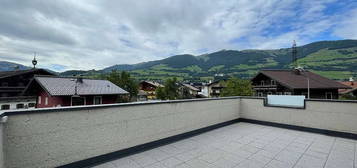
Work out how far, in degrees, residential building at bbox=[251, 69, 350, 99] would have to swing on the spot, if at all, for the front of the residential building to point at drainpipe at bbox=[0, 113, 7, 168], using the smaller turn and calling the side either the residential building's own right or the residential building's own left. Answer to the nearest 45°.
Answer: approximately 45° to the residential building's own left

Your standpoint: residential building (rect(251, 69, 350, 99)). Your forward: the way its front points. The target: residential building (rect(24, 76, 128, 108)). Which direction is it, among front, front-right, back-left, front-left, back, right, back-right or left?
front

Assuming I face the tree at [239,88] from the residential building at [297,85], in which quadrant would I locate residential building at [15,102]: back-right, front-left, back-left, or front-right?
front-left

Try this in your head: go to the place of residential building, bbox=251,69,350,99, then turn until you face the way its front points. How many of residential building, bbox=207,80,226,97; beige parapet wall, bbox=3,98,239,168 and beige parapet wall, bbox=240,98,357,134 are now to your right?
1

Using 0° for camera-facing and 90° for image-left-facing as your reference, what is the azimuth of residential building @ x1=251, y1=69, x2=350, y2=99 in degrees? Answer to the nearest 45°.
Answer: approximately 45°

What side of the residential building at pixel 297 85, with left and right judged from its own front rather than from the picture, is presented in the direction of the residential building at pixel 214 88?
right

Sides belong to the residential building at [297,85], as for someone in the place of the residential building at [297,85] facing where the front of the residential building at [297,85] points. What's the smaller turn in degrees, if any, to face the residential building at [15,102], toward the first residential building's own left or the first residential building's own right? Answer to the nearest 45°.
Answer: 0° — it already faces it

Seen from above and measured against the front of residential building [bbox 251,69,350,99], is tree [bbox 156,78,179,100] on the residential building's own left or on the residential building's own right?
on the residential building's own right
